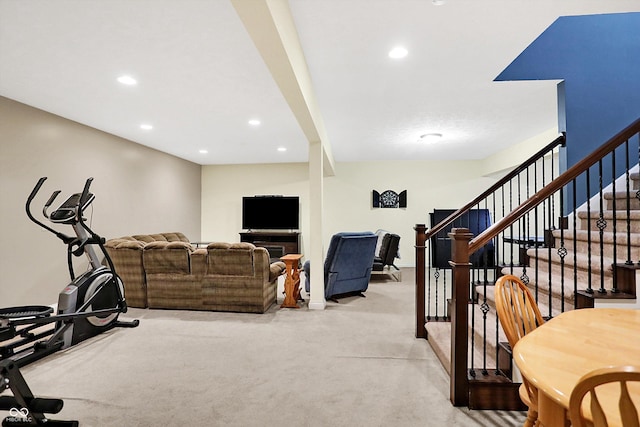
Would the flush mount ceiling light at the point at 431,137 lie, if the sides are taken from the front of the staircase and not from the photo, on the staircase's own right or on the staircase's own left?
on the staircase's own right

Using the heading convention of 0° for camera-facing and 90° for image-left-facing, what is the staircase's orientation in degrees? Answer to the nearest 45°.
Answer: approximately 45°

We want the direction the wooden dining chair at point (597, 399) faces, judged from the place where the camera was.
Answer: facing away from the viewer

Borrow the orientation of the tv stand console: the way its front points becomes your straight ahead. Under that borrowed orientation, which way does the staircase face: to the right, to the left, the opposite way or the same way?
to the right

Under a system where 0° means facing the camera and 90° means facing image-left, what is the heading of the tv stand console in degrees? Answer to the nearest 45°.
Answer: approximately 0°

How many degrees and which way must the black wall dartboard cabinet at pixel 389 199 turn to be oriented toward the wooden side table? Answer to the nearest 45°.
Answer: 0° — it already faces it

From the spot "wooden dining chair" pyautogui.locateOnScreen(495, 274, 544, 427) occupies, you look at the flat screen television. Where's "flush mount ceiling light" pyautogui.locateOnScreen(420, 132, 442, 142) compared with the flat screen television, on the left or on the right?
right

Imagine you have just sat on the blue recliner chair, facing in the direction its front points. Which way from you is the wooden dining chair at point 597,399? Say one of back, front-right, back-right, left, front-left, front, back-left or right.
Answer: back-left

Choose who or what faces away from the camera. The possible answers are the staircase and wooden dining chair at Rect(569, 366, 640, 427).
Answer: the wooden dining chair
